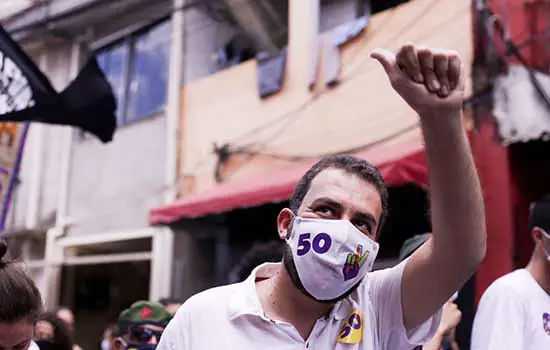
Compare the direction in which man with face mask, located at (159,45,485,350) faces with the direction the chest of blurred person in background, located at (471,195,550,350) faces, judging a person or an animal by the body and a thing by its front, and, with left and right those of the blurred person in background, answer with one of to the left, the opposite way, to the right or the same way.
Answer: the same way

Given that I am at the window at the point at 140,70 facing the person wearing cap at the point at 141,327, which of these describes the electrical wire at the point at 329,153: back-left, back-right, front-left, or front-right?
front-left

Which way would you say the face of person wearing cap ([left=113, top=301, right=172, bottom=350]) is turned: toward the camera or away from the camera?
toward the camera

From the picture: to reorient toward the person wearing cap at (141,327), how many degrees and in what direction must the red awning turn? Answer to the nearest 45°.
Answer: approximately 45° to its left

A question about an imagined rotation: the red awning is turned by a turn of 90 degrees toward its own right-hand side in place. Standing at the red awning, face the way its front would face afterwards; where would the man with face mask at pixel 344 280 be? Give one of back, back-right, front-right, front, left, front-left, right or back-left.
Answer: back-left

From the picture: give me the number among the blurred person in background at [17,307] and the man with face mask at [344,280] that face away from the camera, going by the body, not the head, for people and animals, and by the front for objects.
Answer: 0

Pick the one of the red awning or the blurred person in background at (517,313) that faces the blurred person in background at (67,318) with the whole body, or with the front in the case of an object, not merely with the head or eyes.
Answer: the red awning

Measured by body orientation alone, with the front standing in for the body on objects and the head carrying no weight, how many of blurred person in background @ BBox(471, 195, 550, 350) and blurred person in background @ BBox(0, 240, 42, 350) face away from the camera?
0

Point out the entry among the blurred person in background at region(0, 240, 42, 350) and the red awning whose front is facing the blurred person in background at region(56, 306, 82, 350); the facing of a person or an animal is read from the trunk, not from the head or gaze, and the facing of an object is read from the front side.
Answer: the red awning

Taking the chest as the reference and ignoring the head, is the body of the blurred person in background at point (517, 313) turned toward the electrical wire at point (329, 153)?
no

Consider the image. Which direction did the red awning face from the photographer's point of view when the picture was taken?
facing the viewer and to the left of the viewer

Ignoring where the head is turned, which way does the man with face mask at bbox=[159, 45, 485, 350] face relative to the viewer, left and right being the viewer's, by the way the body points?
facing the viewer and to the right of the viewer

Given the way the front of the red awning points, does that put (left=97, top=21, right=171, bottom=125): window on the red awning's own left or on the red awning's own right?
on the red awning's own right

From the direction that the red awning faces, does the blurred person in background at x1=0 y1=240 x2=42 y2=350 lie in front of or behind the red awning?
in front

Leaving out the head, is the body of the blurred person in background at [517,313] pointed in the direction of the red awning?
no

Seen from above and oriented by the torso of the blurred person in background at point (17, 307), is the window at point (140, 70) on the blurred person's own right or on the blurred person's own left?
on the blurred person's own left

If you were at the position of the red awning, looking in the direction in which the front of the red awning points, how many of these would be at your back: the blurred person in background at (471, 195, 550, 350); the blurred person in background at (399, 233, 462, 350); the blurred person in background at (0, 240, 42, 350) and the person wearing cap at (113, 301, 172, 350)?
0
